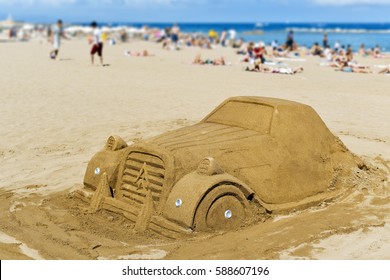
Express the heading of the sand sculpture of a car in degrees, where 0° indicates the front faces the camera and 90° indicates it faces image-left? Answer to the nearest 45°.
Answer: approximately 45°

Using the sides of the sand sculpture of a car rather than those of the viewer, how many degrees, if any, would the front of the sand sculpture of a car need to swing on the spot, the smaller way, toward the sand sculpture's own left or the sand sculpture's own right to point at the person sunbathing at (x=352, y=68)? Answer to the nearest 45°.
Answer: approximately 135° to the sand sculpture's own right

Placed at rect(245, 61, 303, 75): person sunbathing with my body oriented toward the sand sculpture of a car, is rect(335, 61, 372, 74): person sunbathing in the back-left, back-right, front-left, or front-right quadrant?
back-left

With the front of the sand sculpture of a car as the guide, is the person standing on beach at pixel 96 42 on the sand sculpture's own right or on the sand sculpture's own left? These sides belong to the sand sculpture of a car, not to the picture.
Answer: on the sand sculpture's own right

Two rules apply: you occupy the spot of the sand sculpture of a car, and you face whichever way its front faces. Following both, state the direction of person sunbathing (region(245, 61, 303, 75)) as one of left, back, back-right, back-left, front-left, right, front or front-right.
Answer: back-right
